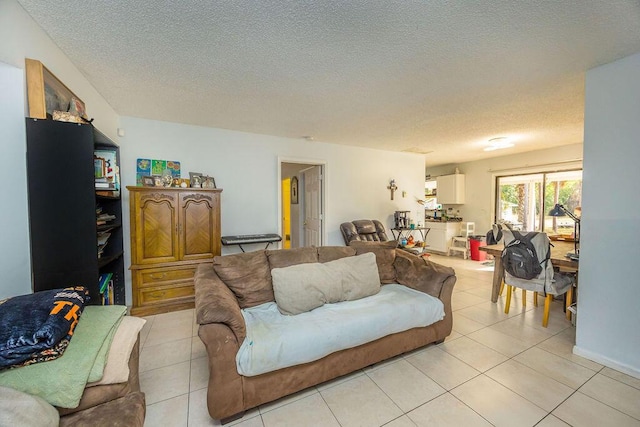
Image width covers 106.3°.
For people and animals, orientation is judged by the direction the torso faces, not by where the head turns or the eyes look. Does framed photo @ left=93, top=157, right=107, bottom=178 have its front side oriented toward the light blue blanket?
yes

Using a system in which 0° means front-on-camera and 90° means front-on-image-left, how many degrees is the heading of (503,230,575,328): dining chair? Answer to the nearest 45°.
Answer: approximately 225°

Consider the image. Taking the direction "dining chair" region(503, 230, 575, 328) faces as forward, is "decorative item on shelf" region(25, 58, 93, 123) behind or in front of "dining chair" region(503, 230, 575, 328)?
behind

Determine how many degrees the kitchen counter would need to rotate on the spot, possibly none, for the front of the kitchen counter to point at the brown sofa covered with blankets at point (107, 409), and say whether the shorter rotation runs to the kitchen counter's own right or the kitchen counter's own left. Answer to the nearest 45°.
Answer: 0° — it already faces it

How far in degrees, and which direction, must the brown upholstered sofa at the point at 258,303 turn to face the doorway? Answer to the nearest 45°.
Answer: approximately 135° to its left

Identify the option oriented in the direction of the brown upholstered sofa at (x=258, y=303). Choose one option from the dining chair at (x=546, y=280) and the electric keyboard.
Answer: the electric keyboard

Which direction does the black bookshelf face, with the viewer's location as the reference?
facing to the right of the viewer

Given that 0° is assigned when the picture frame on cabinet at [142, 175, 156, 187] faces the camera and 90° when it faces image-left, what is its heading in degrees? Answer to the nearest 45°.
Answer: approximately 0°

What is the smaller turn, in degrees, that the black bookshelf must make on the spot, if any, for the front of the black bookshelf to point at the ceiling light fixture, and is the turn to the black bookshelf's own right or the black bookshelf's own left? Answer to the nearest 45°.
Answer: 0° — it already faces it

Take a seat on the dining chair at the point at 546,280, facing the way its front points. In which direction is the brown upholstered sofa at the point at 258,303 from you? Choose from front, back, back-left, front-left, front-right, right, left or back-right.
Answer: back

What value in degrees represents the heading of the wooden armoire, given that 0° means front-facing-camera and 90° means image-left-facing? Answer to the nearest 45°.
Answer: approximately 0°

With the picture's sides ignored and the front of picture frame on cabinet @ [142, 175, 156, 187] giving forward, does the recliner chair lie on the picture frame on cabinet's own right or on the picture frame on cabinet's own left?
on the picture frame on cabinet's own left

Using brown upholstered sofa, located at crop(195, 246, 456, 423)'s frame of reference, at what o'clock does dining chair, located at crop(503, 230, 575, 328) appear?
The dining chair is roughly at 10 o'clock from the brown upholstered sofa.
